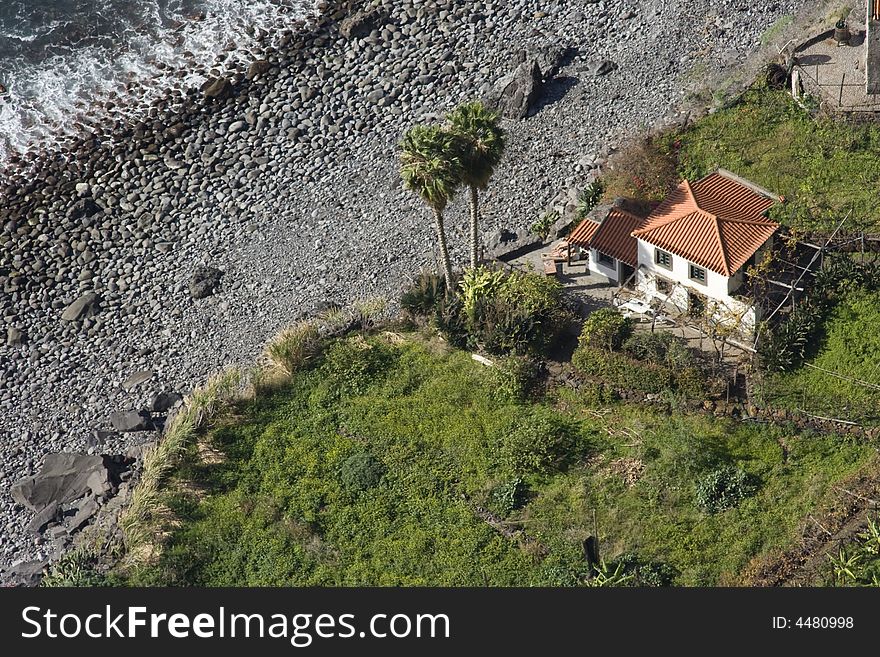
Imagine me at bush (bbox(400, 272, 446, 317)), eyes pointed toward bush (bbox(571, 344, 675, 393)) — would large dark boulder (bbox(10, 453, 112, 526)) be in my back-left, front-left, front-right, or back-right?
back-right

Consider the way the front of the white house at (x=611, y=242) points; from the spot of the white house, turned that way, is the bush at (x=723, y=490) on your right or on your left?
on your left

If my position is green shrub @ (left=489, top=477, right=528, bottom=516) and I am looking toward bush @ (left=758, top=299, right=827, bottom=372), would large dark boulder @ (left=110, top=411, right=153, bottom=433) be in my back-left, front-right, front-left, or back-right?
back-left

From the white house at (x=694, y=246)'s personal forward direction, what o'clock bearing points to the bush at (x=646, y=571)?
The bush is roughly at 11 o'clock from the white house.

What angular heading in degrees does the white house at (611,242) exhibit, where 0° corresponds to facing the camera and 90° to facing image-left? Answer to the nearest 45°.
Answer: approximately 45°

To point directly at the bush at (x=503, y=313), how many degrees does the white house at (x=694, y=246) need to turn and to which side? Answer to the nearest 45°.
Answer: approximately 45° to its right

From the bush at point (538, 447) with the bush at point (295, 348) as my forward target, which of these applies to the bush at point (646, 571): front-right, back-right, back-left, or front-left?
back-left
